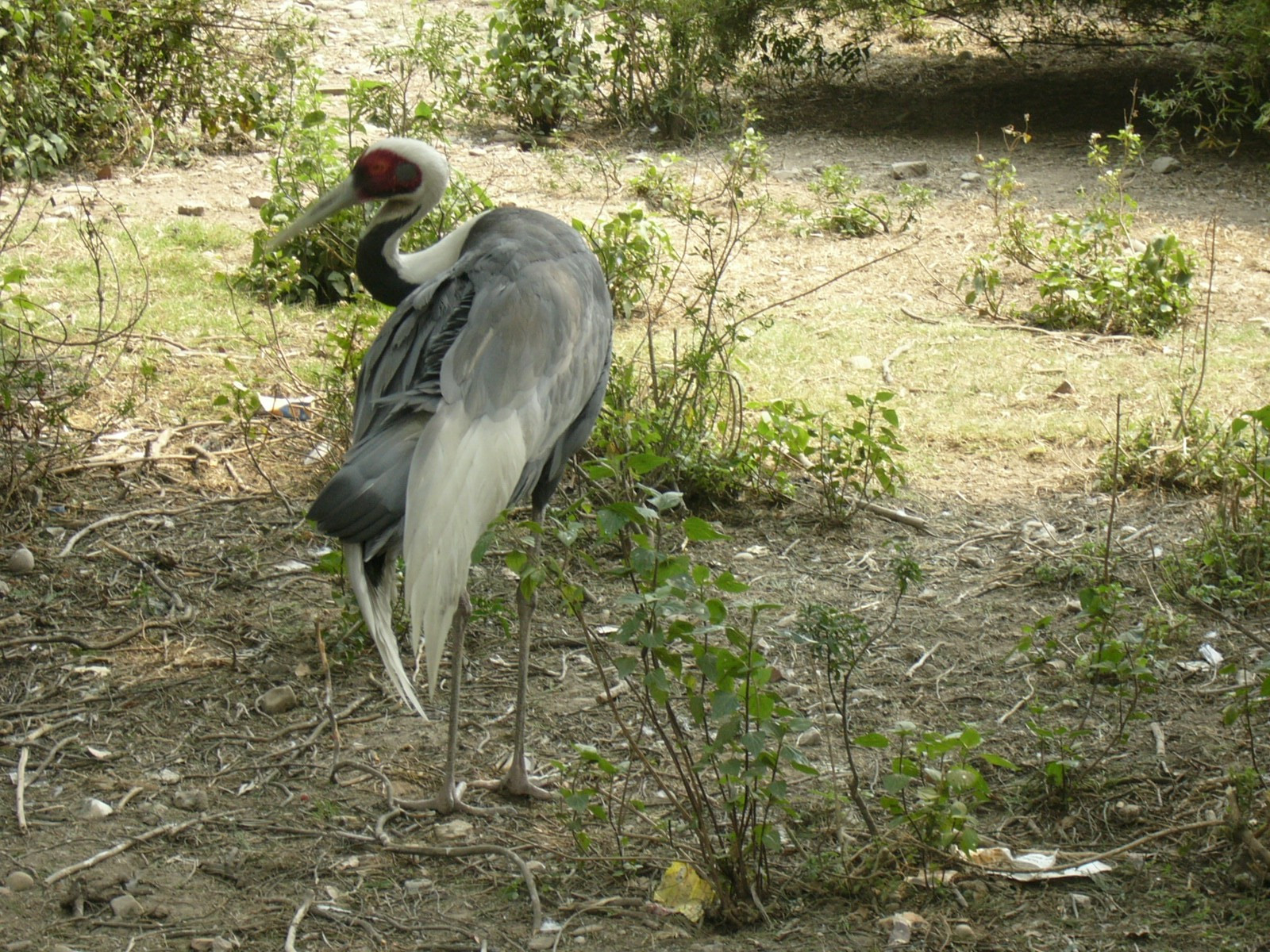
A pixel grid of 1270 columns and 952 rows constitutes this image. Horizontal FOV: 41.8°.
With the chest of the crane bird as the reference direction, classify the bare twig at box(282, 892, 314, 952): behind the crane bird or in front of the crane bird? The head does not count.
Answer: behind

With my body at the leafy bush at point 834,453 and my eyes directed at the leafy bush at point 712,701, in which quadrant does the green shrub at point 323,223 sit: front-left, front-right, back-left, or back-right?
back-right

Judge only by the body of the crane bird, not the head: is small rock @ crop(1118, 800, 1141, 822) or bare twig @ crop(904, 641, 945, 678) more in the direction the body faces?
the bare twig
